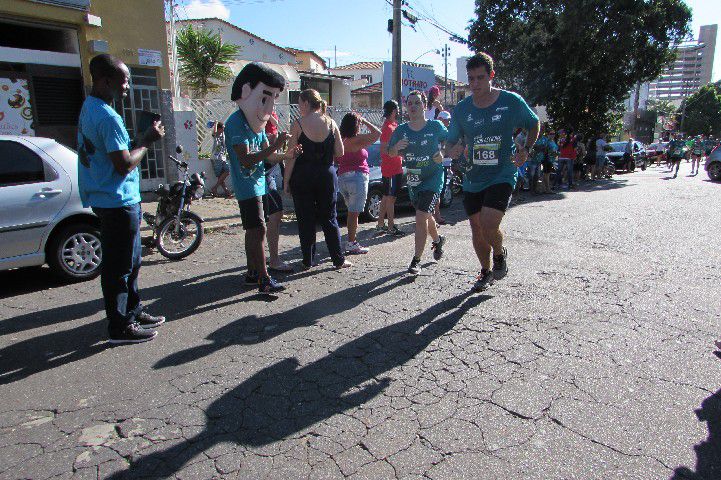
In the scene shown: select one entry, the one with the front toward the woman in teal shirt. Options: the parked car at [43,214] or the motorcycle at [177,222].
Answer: the motorcycle

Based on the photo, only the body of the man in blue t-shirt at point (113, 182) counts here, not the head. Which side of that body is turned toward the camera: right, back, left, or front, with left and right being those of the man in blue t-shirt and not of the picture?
right

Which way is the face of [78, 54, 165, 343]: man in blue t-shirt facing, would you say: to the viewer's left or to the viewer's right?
to the viewer's right

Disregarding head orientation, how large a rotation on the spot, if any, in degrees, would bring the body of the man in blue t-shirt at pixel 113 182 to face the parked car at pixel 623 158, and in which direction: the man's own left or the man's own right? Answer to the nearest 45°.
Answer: approximately 45° to the man's own left
